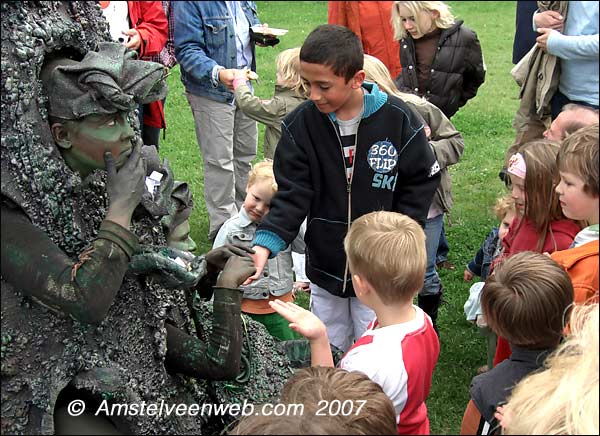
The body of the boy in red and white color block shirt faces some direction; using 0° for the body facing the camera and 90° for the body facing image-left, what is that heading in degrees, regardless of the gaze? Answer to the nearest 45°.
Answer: approximately 135°

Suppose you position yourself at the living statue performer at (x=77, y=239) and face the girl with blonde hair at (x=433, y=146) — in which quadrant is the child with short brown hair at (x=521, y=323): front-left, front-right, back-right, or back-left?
front-right

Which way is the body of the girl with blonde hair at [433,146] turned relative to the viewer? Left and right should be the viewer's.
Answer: facing to the left of the viewer

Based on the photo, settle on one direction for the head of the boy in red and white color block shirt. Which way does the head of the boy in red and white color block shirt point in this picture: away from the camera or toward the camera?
away from the camera

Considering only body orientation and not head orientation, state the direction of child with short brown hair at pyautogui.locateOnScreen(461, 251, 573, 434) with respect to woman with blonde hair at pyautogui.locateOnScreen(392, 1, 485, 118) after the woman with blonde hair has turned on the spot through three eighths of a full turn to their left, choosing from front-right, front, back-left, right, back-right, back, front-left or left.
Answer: right

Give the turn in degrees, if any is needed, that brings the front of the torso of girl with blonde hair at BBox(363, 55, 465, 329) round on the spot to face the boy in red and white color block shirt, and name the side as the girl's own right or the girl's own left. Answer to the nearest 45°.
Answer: approximately 90° to the girl's own left

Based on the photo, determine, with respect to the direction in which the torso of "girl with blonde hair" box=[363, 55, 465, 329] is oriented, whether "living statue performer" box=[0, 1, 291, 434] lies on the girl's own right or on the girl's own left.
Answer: on the girl's own left

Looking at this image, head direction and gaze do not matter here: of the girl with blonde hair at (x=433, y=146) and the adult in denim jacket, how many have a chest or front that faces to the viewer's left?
1

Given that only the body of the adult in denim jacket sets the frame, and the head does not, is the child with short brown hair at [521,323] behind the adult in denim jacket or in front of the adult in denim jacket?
in front

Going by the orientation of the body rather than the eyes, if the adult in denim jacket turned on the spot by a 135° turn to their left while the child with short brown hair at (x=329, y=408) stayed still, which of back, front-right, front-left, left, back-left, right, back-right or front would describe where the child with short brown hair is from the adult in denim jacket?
back

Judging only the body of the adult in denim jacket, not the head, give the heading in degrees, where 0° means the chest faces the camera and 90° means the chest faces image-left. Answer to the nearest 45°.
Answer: approximately 315°

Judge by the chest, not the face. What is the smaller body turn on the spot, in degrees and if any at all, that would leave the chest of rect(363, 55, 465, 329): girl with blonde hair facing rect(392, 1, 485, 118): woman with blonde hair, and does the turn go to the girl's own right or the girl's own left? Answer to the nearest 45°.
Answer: approximately 90° to the girl's own right

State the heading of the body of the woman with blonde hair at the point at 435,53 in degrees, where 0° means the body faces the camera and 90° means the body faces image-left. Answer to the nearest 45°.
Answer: approximately 45°

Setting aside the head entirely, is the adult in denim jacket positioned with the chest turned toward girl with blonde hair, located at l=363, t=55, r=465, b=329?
yes

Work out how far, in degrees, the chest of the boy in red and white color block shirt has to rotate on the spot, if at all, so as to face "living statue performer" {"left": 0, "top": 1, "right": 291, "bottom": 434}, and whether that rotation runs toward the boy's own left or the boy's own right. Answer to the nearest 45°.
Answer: approximately 45° to the boy's own left

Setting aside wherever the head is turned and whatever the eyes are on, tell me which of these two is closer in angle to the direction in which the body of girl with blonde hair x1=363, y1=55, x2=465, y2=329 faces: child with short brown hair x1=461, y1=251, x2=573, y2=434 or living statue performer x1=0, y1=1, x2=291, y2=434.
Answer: the living statue performer

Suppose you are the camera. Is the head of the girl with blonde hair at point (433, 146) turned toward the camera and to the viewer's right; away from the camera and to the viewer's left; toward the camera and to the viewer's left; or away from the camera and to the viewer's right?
away from the camera and to the viewer's left
